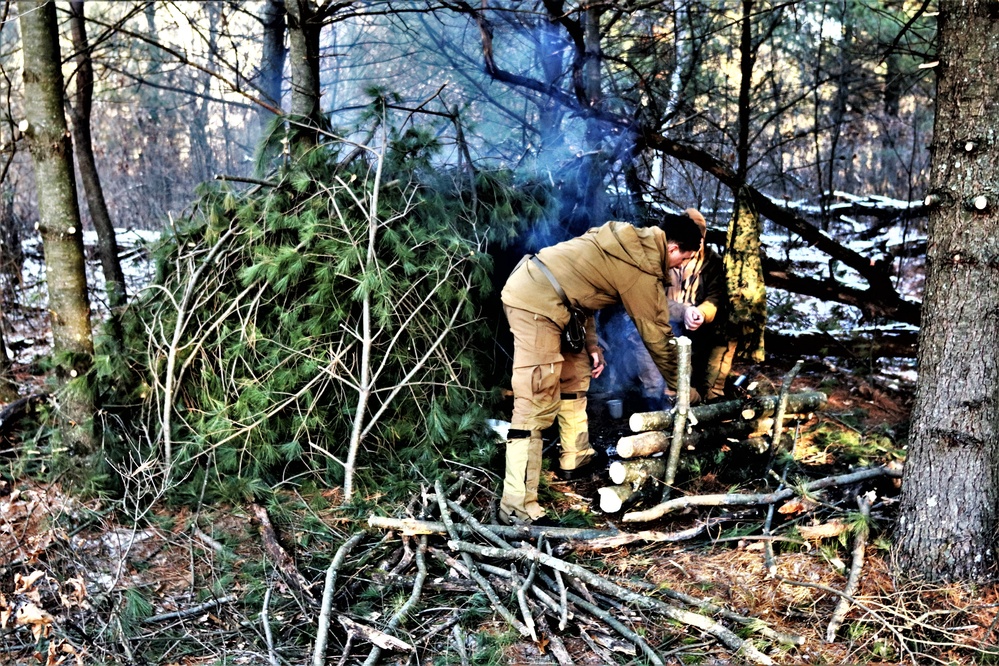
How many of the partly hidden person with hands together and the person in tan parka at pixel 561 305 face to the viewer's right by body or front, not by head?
1

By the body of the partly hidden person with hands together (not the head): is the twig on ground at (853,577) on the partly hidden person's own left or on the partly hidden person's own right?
on the partly hidden person's own left

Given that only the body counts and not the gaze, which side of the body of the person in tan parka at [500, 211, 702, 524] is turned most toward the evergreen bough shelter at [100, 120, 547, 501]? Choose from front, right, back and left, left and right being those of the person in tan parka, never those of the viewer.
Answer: back

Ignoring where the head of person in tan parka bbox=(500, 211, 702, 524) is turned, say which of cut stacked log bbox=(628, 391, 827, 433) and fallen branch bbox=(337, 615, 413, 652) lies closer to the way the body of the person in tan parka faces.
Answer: the cut stacked log

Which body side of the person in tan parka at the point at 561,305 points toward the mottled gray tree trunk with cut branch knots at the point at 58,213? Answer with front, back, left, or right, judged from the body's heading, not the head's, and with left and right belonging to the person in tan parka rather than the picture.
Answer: back

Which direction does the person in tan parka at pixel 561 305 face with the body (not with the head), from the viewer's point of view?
to the viewer's right

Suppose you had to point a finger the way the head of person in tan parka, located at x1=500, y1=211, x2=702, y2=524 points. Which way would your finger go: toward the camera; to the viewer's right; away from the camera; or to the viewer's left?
to the viewer's right

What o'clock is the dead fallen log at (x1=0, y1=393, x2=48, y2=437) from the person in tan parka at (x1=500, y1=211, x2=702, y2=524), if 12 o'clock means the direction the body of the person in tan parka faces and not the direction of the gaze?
The dead fallen log is roughly at 6 o'clock from the person in tan parka.
